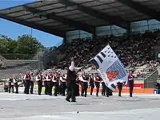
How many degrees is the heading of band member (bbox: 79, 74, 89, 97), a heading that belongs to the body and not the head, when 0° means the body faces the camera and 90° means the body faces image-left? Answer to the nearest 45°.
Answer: approximately 315°
